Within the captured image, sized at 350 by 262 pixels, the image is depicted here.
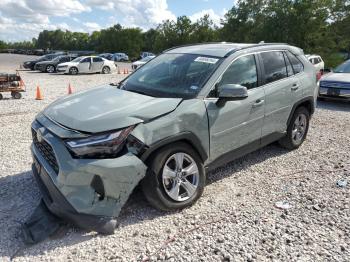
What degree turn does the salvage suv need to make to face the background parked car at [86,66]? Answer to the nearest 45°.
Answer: approximately 135° to its right

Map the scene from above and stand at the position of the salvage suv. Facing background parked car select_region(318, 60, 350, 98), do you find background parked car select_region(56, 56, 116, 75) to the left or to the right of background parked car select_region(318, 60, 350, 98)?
left

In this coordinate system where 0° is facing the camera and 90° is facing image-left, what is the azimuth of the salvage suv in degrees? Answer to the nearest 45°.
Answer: approximately 45°

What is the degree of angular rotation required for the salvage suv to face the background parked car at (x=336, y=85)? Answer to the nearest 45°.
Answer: approximately 180°
